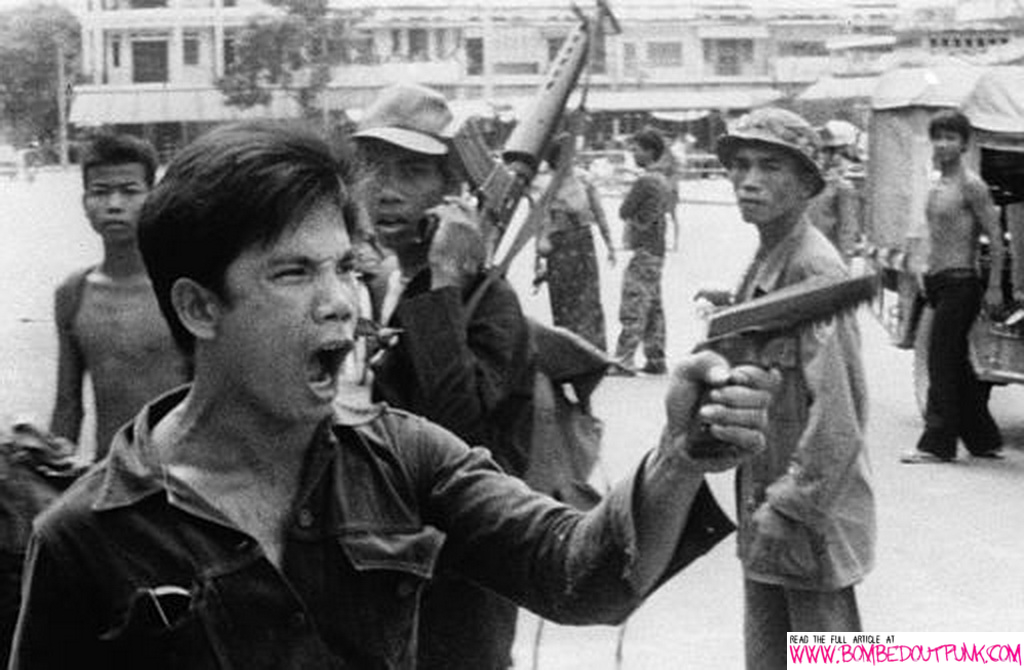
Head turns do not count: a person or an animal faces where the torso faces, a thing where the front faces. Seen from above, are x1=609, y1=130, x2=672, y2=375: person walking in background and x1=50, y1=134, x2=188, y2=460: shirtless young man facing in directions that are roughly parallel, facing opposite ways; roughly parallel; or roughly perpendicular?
roughly perpendicular

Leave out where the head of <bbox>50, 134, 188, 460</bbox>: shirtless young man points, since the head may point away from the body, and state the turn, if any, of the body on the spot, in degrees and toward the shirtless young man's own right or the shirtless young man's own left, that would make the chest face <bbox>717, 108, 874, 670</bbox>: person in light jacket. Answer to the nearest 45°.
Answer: approximately 90° to the shirtless young man's own left

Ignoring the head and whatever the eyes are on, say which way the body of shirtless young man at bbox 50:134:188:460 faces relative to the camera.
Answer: toward the camera

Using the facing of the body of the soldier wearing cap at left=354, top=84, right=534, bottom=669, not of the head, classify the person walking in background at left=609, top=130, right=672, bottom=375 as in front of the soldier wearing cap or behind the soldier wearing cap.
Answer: behind

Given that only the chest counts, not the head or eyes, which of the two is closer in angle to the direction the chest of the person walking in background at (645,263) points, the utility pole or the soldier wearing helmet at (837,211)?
the utility pole

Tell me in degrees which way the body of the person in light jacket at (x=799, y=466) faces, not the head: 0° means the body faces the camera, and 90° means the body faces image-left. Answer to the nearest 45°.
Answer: approximately 45°

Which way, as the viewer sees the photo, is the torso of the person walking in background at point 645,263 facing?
to the viewer's left

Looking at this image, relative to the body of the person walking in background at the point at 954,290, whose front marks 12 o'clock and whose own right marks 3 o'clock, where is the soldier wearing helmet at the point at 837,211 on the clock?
The soldier wearing helmet is roughly at 4 o'clock from the person walking in background.

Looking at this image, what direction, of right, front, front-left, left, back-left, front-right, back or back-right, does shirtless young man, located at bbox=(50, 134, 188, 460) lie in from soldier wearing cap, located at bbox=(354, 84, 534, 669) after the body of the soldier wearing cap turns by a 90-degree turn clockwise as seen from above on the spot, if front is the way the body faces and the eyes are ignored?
front

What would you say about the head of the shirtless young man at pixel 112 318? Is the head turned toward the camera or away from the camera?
toward the camera

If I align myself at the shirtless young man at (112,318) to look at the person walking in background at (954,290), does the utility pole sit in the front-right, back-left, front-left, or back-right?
front-left

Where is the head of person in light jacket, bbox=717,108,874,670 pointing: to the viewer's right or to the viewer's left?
to the viewer's left

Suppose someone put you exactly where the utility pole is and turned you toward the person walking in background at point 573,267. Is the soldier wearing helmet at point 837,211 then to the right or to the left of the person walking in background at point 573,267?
left

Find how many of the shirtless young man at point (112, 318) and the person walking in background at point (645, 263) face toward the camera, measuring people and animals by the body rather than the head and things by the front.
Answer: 1

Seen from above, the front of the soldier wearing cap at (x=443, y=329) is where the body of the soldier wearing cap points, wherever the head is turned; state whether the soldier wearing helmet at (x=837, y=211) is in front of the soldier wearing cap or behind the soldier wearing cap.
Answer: behind

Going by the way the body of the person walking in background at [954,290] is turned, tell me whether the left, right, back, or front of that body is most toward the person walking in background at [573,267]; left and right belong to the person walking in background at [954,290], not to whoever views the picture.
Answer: right
